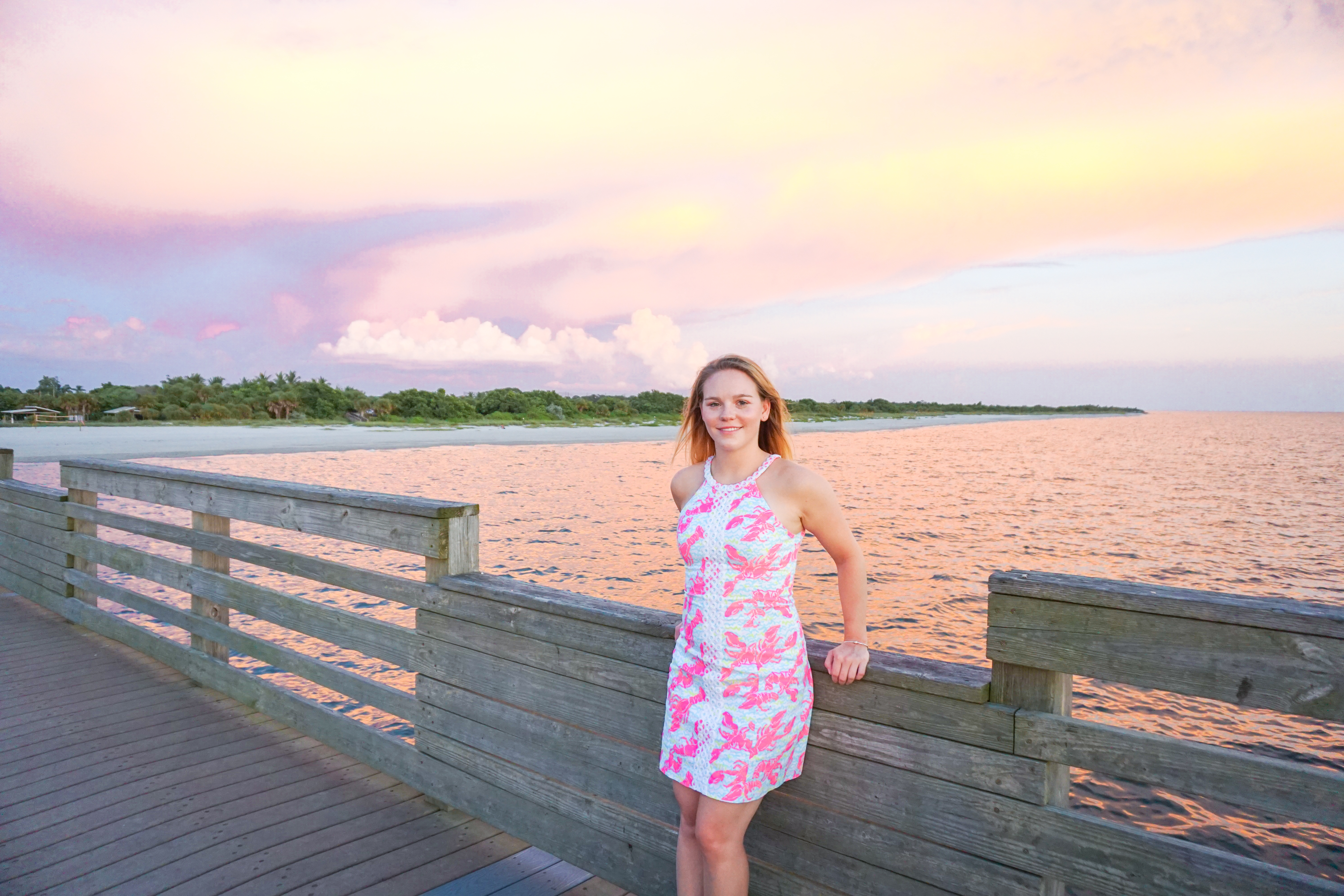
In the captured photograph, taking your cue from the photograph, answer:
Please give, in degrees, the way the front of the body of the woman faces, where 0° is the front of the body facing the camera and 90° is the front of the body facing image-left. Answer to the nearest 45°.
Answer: approximately 45°
